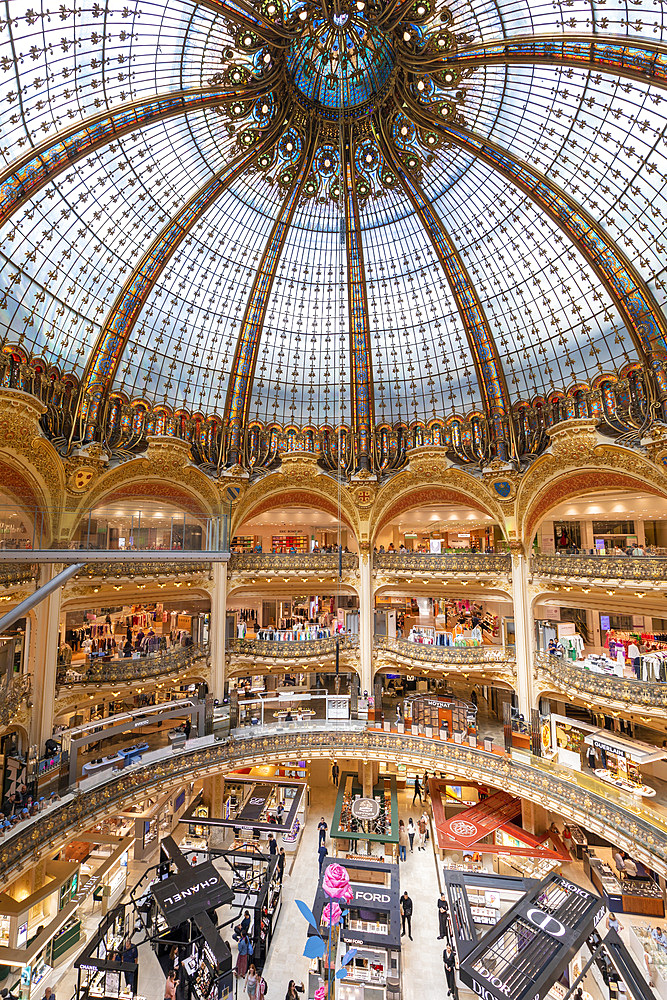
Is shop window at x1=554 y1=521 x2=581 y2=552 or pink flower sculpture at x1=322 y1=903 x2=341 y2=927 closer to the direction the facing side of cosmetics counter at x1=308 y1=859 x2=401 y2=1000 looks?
the pink flower sculpture

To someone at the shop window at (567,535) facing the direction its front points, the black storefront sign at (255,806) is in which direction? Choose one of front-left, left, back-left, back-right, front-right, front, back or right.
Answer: front-right

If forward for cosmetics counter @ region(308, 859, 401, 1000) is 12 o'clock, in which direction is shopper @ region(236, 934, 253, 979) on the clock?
The shopper is roughly at 3 o'clock from the cosmetics counter.

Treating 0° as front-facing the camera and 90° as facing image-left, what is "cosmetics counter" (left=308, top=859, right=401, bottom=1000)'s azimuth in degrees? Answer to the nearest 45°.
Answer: approximately 0°

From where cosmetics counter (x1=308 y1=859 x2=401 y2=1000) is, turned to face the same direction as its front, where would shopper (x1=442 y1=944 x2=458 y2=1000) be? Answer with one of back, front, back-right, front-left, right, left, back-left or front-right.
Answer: left

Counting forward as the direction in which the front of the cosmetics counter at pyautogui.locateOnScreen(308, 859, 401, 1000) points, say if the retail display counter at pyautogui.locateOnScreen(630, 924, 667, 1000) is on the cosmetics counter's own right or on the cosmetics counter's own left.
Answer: on the cosmetics counter's own left

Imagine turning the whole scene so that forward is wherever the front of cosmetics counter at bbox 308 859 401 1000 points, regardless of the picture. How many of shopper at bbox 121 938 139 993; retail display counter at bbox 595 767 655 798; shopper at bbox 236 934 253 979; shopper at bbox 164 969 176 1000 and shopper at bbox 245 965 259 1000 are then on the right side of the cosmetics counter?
4

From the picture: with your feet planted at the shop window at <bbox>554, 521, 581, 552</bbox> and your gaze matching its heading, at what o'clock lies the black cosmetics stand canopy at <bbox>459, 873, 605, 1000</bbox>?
The black cosmetics stand canopy is roughly at 12 o'clock from the shop window.

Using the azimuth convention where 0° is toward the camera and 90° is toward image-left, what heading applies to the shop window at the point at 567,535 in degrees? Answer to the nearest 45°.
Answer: approximately 0°

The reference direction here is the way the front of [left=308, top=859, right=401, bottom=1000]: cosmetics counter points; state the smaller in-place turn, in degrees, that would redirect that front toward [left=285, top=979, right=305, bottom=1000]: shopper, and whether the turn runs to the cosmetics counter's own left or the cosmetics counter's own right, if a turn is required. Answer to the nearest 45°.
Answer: approximately 45° to the cosmetics counter's own right
